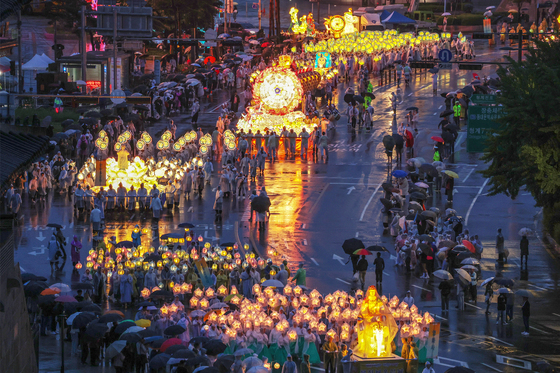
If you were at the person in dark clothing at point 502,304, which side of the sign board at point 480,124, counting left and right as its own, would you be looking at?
front

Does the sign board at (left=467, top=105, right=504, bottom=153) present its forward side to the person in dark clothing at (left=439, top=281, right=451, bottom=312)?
yes

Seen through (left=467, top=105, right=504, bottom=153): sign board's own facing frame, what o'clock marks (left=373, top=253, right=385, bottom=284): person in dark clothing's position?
The person in dark clothing is roughly at 1 o'clock from the sign board.

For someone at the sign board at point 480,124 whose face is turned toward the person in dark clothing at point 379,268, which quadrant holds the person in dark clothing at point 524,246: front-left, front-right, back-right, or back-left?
front-left

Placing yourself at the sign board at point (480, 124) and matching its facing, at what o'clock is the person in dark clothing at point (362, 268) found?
The person in dark clothing is roughly at 1 o'clock from the sign board.

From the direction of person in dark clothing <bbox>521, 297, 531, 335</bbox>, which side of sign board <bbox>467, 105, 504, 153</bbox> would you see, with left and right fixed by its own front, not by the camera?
front

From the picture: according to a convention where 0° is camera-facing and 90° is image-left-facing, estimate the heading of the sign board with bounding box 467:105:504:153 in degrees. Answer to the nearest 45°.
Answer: approximately 0°

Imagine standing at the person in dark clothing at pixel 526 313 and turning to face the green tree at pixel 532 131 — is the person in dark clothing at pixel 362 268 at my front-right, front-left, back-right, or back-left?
front-left

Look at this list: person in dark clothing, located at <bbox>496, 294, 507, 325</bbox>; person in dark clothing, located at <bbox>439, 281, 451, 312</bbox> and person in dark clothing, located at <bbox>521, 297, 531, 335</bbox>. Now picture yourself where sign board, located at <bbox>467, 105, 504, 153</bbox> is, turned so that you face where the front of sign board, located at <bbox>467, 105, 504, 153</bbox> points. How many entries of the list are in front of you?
3
